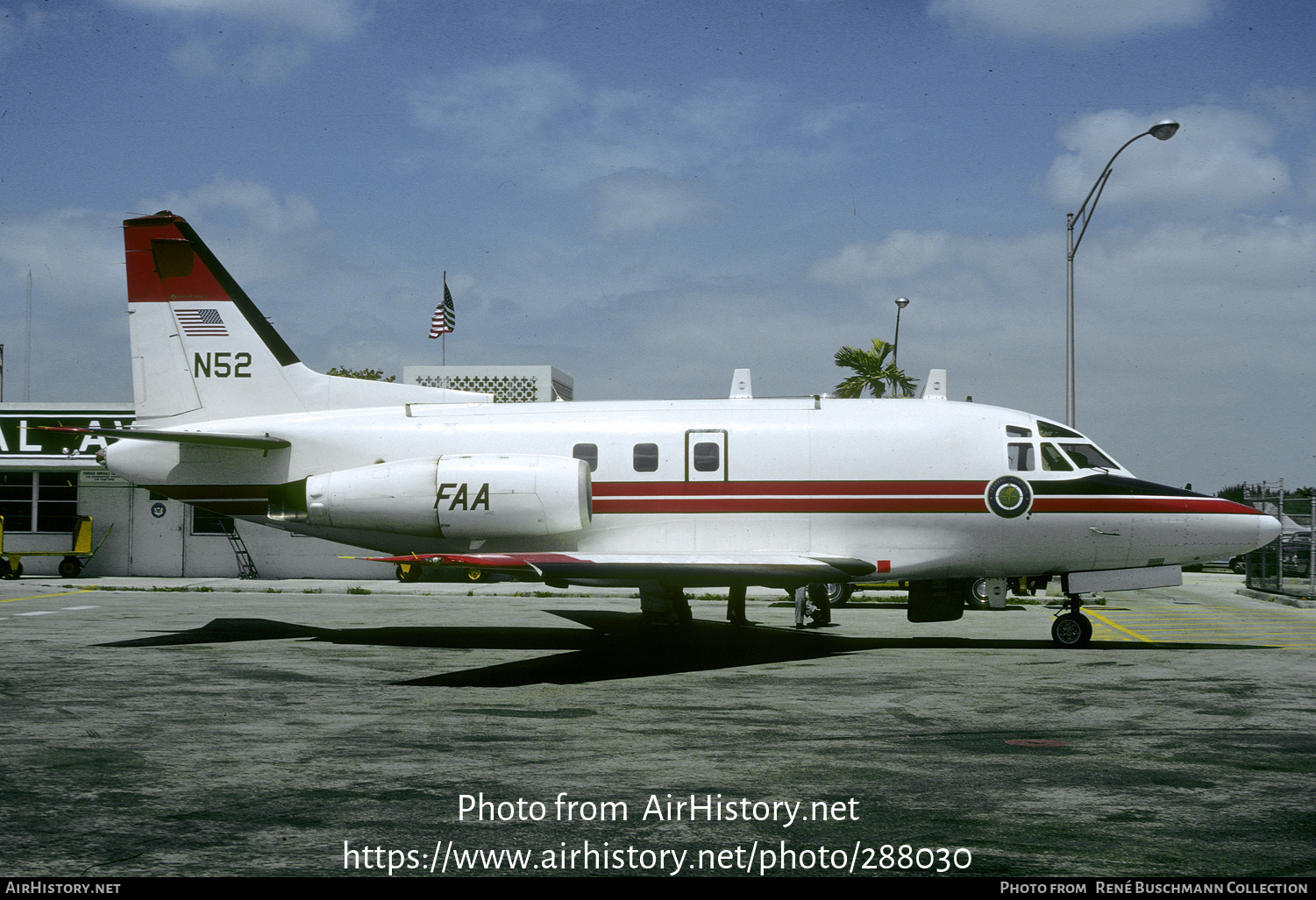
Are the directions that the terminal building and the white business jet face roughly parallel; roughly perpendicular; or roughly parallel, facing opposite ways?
roughly perpendicular

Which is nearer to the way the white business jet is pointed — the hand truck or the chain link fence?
the chain link fence

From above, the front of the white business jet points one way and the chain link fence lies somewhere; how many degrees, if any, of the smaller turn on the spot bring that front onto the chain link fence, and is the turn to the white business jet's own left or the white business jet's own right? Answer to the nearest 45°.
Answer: approximately 45° to the white business jet's own left

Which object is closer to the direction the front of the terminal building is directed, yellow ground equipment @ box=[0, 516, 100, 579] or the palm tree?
the yellow ground equipment

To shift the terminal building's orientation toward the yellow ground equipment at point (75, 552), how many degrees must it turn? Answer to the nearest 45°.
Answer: approximately 45° to its right

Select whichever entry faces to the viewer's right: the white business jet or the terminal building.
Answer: the white business jet

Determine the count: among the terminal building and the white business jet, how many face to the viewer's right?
1

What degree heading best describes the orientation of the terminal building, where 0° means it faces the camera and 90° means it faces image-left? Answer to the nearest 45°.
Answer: approximately 0°

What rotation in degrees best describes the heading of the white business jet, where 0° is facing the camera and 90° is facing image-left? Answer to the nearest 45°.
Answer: approximately 270°

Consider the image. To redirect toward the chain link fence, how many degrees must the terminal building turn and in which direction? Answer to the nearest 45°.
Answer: approximately 45° to its left

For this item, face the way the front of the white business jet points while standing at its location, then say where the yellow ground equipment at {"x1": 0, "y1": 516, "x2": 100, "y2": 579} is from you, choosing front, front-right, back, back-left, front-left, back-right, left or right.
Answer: back-left
